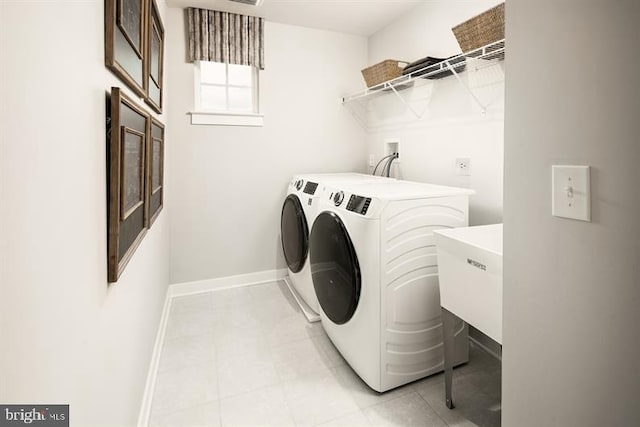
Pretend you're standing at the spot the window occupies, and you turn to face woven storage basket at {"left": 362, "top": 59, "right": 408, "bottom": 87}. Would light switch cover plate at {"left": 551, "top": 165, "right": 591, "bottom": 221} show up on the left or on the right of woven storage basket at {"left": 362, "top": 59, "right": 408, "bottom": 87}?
right

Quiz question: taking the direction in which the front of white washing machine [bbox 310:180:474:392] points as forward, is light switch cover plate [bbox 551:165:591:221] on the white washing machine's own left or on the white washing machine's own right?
on the white washing machine's own left

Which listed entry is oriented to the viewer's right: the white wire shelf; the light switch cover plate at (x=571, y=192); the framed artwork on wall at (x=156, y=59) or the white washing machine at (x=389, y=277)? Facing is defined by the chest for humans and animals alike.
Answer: the framed artwork on wall

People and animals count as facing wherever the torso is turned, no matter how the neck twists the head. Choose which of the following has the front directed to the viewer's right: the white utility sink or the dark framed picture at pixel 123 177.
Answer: the dark framed picture

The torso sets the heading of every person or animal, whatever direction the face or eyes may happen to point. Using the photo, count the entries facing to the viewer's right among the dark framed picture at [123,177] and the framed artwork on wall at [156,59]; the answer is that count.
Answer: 2

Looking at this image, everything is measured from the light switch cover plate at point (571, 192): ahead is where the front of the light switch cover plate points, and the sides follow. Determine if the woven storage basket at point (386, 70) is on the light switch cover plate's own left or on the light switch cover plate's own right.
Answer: on the light switch cover plate's own right

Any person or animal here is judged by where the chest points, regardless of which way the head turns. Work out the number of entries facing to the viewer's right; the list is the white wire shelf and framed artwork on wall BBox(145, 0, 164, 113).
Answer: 1

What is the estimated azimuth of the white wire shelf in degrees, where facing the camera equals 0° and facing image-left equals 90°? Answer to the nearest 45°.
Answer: approximately 45°

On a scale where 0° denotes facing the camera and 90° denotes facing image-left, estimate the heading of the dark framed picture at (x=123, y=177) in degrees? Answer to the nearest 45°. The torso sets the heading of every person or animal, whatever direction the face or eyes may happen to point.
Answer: approximately 270°

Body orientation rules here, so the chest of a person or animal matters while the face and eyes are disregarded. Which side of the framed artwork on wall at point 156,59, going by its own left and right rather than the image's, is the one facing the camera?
right
